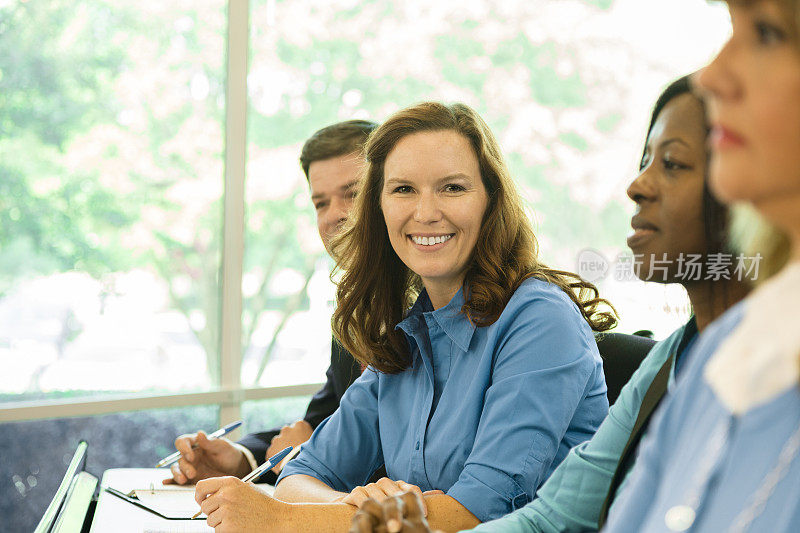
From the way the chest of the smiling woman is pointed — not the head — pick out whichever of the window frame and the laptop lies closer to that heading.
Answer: the laptop
